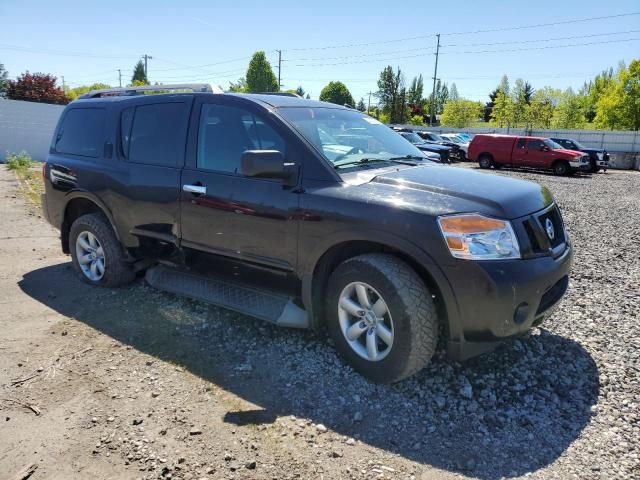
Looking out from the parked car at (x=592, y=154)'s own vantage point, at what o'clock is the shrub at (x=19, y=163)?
The shrub is roughly at 3 o'clock from the parked car.

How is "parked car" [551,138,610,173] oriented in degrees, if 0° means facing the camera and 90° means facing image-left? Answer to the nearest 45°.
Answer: approximately 315°

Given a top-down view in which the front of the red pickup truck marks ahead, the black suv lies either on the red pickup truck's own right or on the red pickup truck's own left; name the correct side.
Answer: on the red pickup truck's own right

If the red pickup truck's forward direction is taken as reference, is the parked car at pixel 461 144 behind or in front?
behind

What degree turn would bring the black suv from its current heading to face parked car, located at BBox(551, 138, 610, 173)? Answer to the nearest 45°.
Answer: approximately 90° to its left

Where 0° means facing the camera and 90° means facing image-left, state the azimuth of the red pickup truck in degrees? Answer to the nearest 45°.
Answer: approximately 315°

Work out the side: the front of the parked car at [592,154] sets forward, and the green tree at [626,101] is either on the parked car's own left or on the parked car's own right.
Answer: on the parked car's own left

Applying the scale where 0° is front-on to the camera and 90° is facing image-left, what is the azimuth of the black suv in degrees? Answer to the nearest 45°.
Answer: approximately 315°
